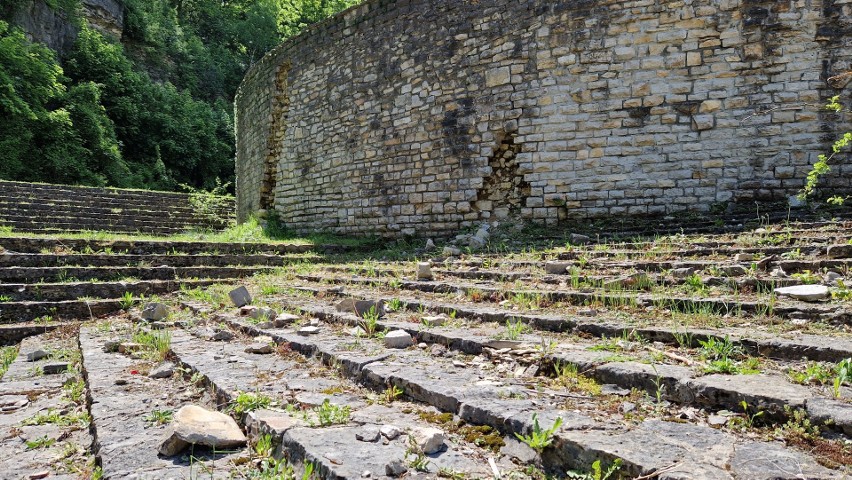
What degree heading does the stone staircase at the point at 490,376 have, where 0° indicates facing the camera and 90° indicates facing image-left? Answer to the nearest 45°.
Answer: approximately 45°

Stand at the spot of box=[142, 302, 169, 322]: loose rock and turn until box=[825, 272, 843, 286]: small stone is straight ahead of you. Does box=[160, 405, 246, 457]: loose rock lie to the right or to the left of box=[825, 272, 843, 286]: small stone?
right

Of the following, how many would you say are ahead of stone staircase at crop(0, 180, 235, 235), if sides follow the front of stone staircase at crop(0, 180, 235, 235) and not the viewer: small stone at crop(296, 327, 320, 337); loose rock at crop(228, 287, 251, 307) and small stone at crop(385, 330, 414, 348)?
3

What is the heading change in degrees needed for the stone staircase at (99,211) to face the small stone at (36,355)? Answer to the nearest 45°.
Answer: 0° — it already faces it

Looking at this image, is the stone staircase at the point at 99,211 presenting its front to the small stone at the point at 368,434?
yes

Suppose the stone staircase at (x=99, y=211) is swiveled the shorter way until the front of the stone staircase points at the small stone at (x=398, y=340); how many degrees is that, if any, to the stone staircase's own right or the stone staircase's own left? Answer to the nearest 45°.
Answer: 0° — it already faces it
